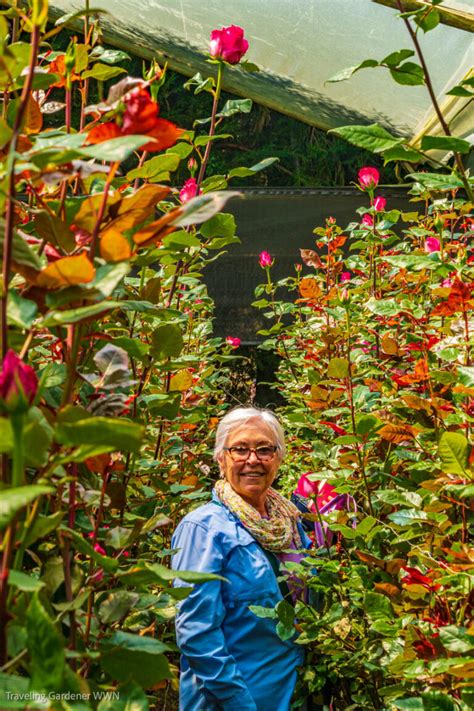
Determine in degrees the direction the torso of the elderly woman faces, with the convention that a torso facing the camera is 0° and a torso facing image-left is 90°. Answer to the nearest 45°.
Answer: approximately 315°
